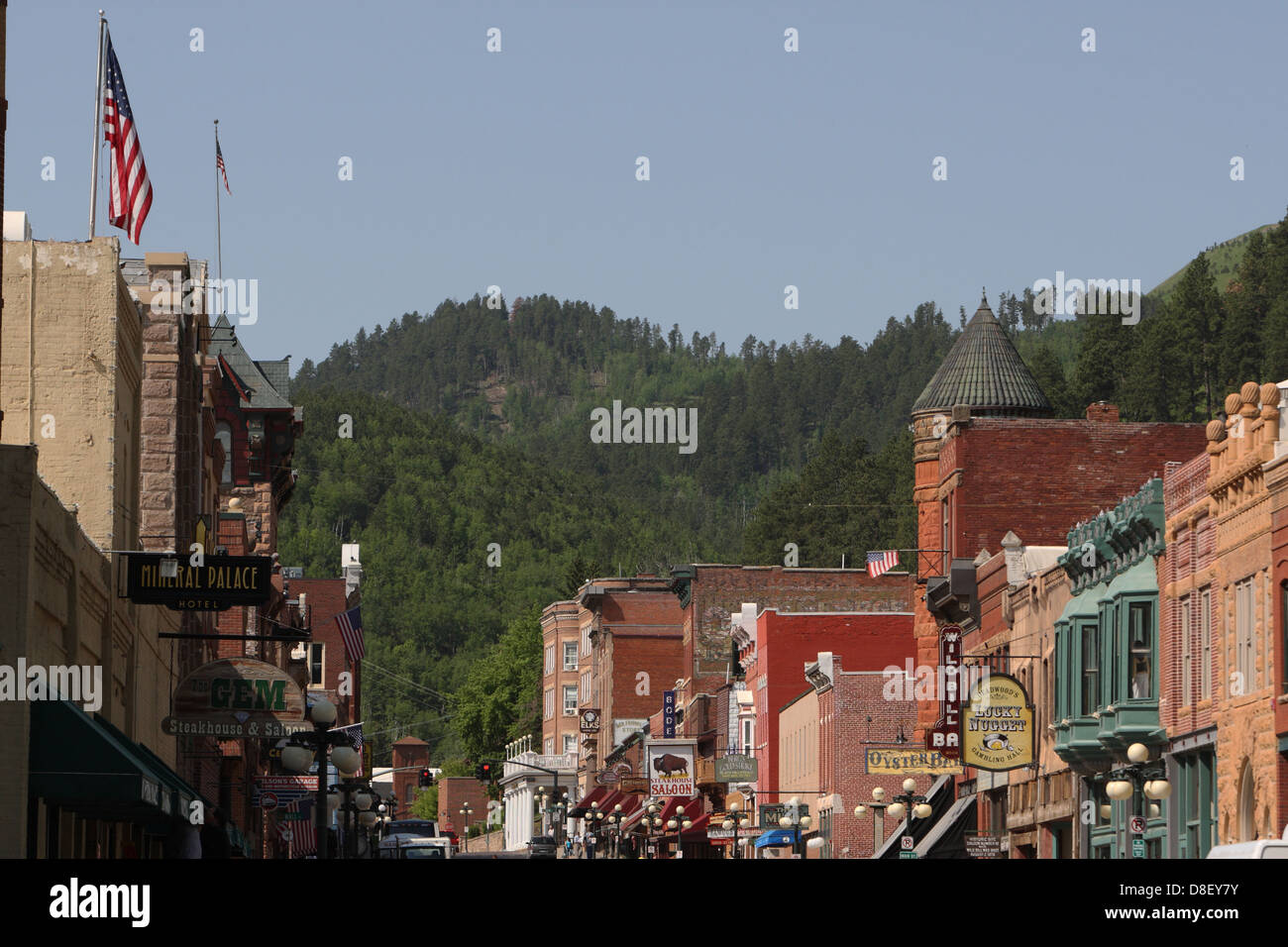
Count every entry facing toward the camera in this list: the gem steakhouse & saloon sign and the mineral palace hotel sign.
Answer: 2

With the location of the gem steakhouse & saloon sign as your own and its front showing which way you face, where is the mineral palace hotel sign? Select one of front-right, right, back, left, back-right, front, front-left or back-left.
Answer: front

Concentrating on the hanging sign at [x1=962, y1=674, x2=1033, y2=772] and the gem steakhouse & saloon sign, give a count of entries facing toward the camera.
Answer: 2

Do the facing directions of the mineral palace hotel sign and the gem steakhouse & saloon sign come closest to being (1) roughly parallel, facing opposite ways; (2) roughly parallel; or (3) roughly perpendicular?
roughly parallel

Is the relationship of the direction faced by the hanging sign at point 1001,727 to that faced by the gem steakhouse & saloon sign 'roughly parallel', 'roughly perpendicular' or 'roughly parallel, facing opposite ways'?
roughly parallel

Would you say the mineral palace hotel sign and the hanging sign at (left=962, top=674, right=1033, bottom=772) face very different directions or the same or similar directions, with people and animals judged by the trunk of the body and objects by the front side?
same or similar directions

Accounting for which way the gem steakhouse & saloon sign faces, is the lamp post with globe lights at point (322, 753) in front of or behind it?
in front

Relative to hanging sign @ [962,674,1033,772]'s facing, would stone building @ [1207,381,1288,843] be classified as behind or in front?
in front

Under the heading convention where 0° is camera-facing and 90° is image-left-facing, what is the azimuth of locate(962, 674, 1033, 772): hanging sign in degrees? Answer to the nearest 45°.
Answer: approximately 0°

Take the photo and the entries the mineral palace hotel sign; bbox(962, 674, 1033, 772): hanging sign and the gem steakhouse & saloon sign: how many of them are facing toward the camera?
3

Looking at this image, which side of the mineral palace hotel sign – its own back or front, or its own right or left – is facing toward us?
front

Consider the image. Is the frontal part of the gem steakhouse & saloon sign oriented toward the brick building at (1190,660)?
no

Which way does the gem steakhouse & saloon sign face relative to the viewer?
toward the camera
